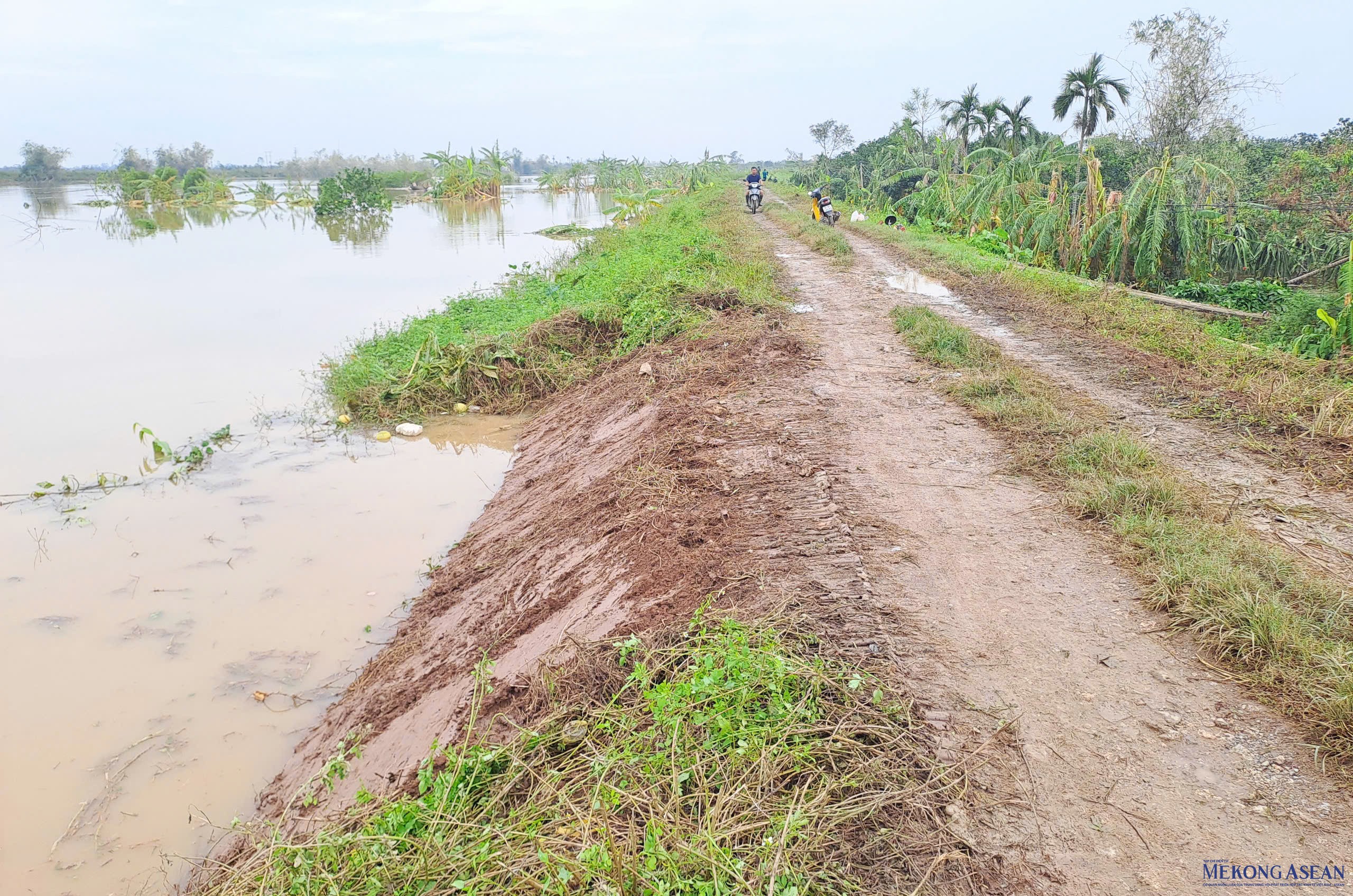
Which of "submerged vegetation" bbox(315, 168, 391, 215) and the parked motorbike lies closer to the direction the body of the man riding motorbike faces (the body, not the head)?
the parked motorbike

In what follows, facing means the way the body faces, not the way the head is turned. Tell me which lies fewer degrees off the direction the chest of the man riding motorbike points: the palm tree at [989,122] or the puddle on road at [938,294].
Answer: the puddle on road

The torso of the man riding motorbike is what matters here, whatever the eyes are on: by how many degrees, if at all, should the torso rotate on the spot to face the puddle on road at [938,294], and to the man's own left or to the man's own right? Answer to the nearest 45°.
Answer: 0° — they already face it

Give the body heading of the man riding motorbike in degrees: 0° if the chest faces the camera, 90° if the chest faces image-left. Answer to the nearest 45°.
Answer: approximately 0°

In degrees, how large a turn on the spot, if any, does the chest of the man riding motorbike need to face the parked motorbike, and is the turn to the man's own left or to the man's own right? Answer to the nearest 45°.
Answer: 0° — they already face it

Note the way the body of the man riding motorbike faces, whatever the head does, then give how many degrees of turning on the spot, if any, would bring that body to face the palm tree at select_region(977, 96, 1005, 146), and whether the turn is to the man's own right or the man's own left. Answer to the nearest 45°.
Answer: approximately 135° to the man's own left

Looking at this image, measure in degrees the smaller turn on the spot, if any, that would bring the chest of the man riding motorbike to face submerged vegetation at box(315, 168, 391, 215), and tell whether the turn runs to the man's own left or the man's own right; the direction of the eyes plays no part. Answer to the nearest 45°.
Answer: approximately 135° to the man's own right
